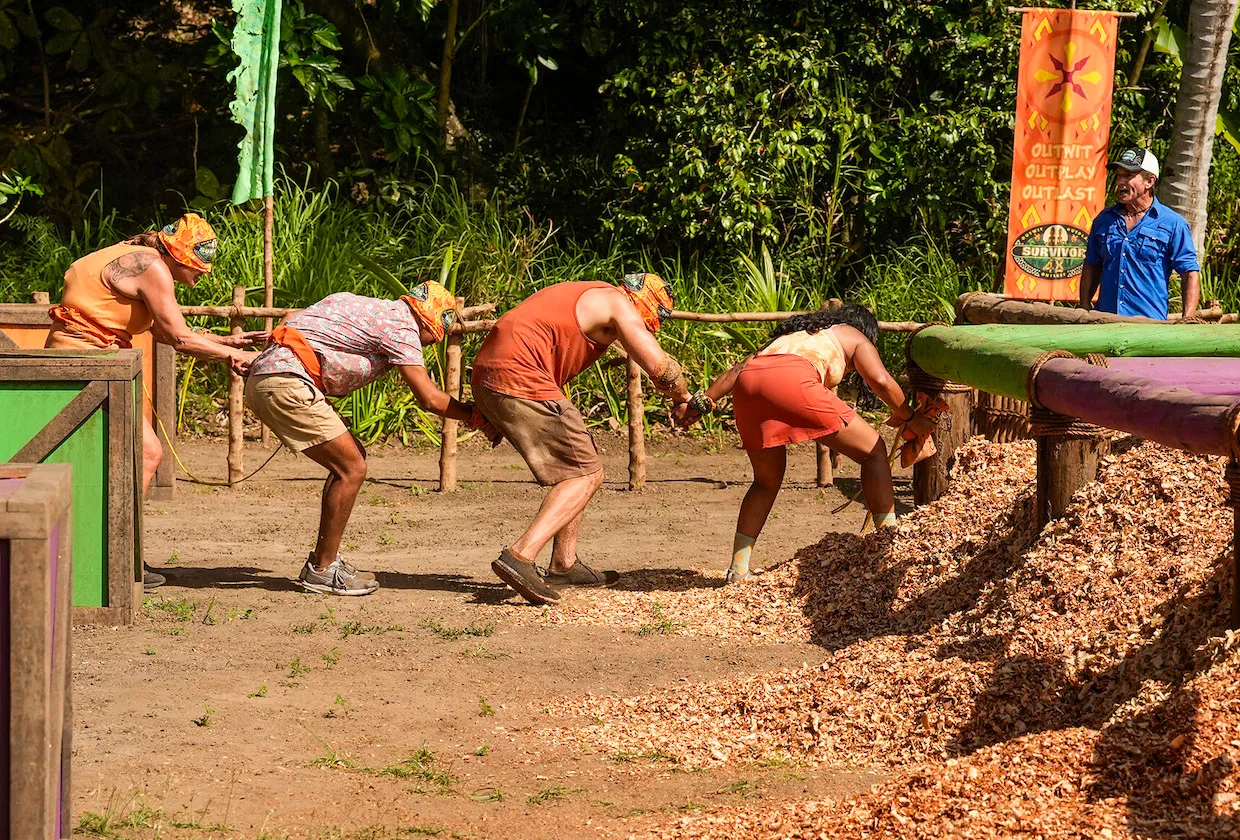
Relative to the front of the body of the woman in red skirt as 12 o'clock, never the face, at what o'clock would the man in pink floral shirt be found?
The man in pink floral shirt is roughly at 7 o'clock from the woman in red skirt.

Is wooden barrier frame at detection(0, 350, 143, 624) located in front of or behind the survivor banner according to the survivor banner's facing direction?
in front

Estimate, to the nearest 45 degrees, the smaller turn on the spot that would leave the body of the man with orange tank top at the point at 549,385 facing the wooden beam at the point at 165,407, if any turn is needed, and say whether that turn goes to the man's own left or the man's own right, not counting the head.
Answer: approximately 135° to the man's own left

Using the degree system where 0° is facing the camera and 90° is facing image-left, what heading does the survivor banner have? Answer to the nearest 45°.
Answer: approximately 0°

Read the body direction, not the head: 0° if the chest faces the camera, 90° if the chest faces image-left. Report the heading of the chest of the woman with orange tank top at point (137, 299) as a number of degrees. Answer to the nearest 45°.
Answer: approximately 270°

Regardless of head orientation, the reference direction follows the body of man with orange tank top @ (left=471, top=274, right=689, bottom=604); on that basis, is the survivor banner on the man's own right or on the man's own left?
on the man's own left

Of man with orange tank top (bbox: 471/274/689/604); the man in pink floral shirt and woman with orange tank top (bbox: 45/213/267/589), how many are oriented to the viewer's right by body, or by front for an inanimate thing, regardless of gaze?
3

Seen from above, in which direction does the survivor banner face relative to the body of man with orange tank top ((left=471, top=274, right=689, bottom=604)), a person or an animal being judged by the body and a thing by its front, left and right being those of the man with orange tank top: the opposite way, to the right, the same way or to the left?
to the right

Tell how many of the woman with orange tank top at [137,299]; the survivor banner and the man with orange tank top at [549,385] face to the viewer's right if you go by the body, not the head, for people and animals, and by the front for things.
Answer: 2

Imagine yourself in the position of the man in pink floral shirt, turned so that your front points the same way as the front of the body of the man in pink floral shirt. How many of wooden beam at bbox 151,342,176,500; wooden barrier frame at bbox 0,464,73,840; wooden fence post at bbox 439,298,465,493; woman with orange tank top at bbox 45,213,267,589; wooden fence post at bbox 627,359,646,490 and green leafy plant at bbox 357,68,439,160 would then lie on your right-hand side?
1

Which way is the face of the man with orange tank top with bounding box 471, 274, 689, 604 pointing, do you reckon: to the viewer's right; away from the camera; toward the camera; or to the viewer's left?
to the viewer's right

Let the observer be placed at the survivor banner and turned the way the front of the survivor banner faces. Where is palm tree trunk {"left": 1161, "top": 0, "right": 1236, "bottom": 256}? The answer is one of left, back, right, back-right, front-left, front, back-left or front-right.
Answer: back-left

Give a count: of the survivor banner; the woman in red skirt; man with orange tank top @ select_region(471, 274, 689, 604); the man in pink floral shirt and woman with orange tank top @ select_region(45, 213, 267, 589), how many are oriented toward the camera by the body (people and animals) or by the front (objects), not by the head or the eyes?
1

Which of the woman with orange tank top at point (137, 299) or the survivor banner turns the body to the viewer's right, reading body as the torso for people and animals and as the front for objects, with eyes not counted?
the woman with orange tank top

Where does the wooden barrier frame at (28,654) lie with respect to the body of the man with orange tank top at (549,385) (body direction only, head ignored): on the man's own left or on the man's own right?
on the man's own right

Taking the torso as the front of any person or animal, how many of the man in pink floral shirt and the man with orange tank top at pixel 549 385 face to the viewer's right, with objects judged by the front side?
2
